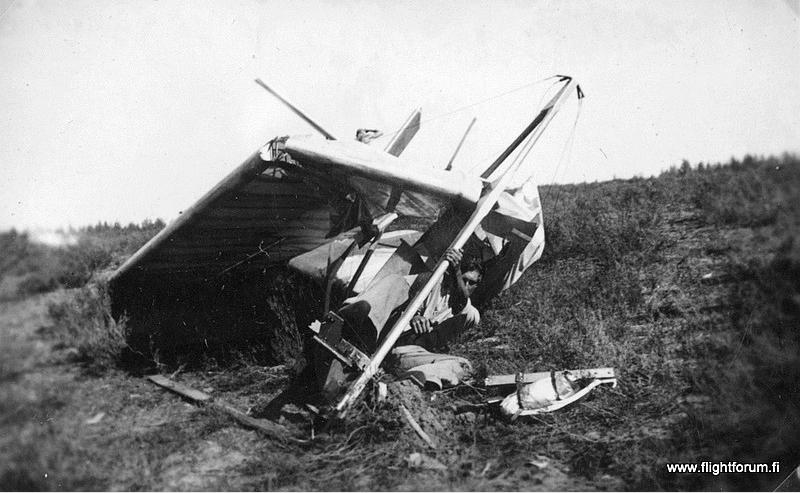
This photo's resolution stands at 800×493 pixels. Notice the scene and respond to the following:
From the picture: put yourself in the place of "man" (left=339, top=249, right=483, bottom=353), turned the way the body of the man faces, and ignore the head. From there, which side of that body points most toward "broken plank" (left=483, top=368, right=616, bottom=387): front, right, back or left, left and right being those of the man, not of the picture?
left

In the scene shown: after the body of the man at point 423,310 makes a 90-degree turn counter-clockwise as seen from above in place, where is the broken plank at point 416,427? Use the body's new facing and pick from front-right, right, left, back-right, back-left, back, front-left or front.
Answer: front-right

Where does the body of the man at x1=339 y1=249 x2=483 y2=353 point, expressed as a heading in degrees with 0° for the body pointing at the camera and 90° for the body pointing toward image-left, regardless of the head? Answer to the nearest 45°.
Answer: approximately 45°
